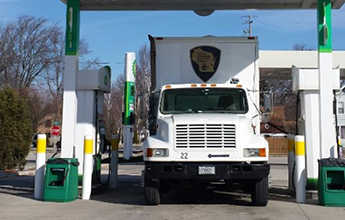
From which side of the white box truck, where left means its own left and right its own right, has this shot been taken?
front

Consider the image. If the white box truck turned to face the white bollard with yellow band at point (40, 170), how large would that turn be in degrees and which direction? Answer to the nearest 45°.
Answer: approximately 90° to its right

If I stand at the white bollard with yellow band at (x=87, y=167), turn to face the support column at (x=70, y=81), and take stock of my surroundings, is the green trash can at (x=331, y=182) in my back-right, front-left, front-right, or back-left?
back-right

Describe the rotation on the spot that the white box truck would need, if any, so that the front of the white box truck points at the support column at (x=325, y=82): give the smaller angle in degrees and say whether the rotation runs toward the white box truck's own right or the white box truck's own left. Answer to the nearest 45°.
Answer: approximately 90° to the white box truck's own left

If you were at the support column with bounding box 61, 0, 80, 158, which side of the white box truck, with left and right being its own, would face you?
right

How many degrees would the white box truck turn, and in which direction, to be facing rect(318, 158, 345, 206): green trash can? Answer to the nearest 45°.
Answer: approximately 90° to its left

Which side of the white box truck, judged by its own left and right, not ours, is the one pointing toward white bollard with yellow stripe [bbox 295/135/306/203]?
left

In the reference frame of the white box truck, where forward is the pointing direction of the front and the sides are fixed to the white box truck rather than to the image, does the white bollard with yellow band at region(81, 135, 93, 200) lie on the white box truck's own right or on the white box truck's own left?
on the white box truck's own right

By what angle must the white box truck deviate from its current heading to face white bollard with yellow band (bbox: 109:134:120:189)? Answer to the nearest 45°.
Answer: approximately 135° to its right
